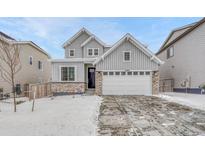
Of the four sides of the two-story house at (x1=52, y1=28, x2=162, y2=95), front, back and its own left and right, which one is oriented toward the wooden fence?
right

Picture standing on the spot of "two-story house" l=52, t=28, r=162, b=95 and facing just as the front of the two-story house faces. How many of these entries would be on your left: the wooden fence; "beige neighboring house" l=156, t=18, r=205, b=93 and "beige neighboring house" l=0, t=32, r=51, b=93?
1

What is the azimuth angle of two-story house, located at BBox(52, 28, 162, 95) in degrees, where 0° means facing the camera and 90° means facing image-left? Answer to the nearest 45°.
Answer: approximately 0°

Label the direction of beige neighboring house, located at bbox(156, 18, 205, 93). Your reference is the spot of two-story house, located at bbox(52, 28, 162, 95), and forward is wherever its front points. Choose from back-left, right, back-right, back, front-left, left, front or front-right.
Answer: left

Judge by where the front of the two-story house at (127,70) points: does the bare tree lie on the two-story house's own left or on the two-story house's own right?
on the two-story house's own right

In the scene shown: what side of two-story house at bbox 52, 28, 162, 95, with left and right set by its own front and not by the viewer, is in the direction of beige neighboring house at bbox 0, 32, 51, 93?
right
